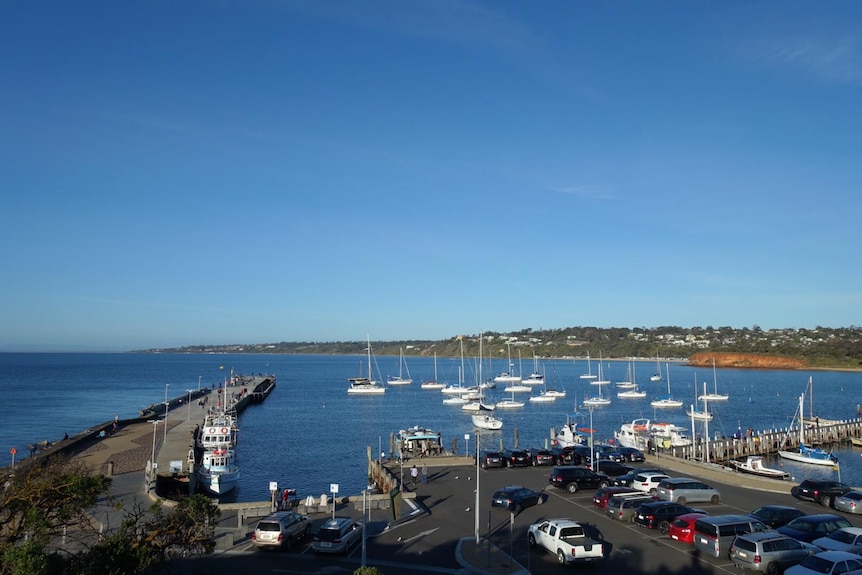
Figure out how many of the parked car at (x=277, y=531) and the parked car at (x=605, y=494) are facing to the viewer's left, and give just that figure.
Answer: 0

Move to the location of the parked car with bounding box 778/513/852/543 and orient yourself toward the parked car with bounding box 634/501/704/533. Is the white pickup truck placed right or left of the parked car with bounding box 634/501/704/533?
left

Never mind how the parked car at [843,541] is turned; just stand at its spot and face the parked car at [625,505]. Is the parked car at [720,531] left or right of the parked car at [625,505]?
left
